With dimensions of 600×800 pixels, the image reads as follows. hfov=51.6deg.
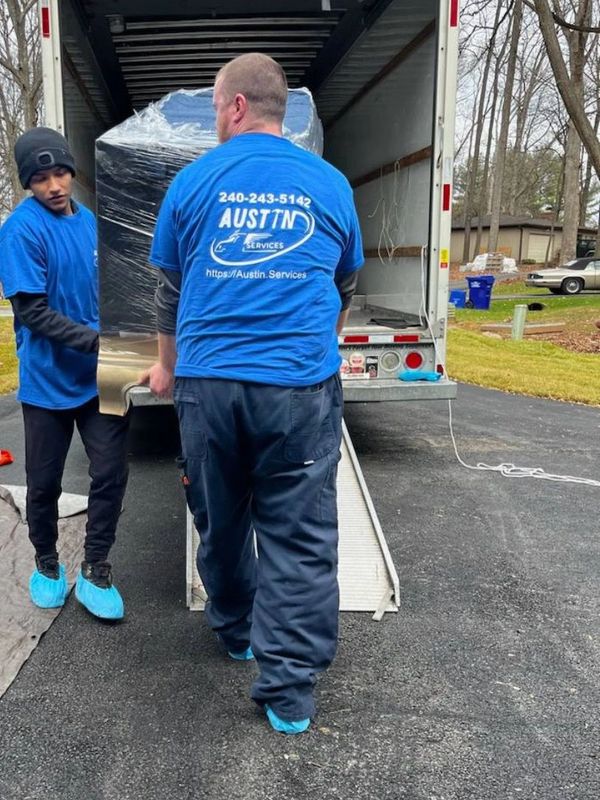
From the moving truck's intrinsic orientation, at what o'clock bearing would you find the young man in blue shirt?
The young man in blue shirt is roughly at 7 o'clock from the moving truck.

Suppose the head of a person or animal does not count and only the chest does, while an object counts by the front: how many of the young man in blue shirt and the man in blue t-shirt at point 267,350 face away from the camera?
1

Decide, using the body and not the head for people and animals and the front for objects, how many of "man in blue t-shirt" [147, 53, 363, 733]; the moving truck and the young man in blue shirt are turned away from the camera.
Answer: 2

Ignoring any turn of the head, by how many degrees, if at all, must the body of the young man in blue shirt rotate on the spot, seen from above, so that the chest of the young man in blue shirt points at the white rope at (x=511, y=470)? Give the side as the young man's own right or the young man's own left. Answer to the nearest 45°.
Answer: approximately 45° to the young man's own left

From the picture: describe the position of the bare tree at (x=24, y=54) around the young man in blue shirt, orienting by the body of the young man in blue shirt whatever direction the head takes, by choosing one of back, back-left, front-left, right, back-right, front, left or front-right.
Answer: back-left

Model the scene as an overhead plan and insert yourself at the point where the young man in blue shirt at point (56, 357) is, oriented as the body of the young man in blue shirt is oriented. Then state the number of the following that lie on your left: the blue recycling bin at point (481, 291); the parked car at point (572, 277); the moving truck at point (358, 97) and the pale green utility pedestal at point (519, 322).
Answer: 4

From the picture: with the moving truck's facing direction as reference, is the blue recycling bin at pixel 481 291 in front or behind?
in front

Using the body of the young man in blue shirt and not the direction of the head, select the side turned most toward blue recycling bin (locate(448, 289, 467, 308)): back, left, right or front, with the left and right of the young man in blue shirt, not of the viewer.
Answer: left

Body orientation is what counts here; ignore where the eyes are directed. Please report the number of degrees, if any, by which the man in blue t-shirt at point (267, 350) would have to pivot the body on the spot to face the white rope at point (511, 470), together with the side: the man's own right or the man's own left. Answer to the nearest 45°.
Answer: approximately 45° to the man's own right

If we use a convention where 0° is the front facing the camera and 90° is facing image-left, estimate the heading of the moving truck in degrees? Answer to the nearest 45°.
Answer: approximately 180°

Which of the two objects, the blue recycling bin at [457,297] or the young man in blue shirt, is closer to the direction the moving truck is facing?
the blue recycling bin

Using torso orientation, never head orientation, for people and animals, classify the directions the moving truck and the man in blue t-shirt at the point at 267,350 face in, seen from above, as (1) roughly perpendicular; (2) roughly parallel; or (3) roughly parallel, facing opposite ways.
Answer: roughly parallel

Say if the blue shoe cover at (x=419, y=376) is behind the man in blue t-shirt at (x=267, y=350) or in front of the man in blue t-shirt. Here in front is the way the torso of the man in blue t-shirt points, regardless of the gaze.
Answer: in front

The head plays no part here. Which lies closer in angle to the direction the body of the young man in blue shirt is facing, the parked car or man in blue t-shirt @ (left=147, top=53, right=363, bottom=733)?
the man in blue t-shirt

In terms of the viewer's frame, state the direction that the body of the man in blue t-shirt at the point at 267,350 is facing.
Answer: away from the camera

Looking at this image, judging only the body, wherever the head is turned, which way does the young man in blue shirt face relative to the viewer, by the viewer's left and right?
facing the viewer and to the right of the viewer

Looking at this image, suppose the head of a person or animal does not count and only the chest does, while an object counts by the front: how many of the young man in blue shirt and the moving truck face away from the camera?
1
